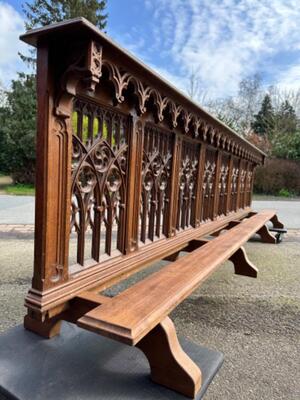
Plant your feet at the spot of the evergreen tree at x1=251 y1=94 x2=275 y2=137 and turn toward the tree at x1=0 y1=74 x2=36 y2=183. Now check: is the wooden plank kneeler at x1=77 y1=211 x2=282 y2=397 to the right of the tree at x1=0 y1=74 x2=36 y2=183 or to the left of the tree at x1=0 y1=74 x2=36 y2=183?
left

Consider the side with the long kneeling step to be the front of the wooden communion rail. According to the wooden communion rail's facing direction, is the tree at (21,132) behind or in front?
behind

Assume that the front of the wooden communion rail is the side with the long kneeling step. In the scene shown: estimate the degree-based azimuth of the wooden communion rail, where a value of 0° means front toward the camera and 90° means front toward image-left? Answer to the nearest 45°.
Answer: approximately 315°

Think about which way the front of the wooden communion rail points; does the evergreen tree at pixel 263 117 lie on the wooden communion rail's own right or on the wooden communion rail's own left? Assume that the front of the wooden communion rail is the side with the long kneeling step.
on the wooden communion rail's own left

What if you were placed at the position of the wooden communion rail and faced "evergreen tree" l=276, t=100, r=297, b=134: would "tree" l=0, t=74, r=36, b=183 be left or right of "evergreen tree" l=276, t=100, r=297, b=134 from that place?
left

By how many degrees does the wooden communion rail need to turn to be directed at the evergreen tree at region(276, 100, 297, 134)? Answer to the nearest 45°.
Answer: approximately 90° to its left

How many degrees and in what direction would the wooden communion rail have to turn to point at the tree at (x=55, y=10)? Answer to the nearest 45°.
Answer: approximately 135° to its left

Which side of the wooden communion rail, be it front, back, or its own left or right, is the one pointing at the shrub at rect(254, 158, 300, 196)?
left
